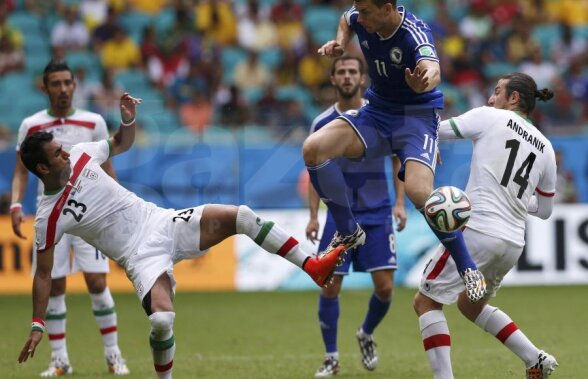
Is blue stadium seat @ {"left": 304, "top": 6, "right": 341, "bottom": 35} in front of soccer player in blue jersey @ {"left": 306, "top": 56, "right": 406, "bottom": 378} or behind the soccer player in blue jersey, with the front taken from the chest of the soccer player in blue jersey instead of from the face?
behind

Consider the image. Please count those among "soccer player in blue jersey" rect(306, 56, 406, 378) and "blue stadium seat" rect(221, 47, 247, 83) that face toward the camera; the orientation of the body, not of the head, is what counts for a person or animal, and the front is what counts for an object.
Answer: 2

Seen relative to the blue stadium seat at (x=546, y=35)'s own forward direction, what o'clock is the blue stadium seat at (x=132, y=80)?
the blue stadium seat at (x=132, y=80) is roughly at 2 o'clock from the blue stadium seat at (x=546, y=35).

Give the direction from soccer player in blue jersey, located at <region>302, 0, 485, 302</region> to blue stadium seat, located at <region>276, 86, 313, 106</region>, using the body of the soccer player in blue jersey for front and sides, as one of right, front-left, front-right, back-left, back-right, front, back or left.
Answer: back-right

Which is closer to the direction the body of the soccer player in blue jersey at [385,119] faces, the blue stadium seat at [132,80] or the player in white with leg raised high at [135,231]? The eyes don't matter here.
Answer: the player in white with leg raised high

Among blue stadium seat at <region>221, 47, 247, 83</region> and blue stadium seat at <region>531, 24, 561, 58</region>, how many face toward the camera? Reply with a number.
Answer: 2

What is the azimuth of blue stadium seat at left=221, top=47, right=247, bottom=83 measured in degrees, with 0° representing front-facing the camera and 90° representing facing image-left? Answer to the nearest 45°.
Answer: approximately 0°

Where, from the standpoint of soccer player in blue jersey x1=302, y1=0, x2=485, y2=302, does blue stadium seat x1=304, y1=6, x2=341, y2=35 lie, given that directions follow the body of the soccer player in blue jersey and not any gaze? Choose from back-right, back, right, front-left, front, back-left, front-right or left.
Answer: back-right

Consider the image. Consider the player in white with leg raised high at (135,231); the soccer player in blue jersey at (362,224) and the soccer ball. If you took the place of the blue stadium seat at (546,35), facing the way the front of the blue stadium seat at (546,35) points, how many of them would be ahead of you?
3
